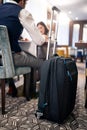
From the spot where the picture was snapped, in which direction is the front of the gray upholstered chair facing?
facing away from the viewer and to the right of the viewer

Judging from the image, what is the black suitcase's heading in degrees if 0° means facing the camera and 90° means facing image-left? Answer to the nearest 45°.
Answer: approximately 315°

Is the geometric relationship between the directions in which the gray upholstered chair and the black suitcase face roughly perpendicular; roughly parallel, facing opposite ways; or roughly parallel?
roughly perpendicular

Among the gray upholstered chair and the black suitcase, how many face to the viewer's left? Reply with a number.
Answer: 0
